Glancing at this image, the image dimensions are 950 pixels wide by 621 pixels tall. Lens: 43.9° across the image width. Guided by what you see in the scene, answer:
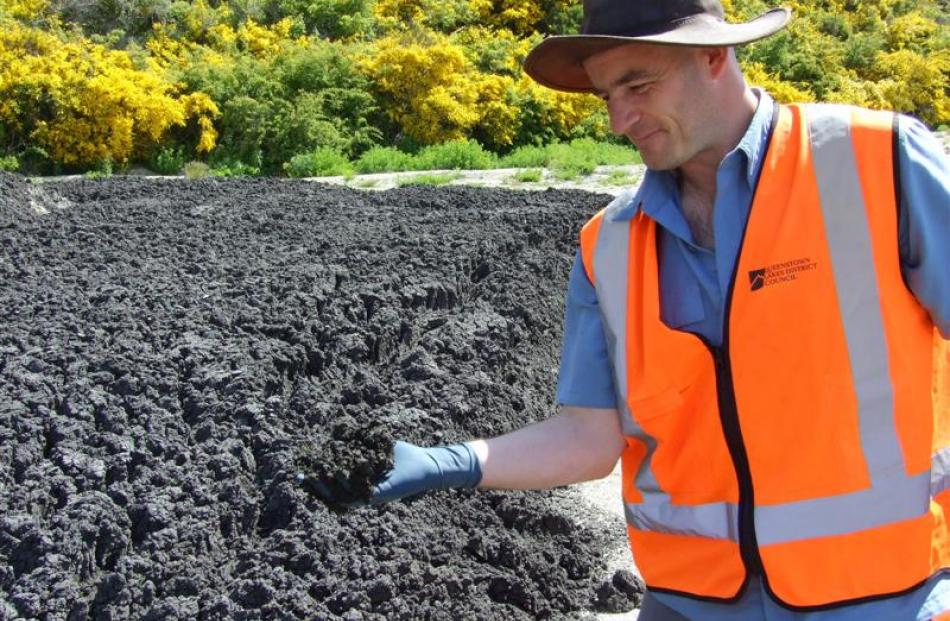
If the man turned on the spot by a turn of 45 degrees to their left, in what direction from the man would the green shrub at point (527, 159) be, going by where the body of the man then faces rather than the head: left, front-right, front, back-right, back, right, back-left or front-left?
back

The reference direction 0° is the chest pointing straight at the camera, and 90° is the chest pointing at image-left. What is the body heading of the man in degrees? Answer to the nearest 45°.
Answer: approximately 45°

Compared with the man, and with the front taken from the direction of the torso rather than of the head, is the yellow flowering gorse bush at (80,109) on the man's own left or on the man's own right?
on the man's own right

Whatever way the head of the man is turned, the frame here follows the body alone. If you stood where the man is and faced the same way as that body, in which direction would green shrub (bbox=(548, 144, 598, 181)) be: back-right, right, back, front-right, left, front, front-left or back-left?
back-right

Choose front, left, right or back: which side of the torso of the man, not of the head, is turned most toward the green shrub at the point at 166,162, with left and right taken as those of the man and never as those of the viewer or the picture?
right

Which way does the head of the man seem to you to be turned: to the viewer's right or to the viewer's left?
to the viewer's left

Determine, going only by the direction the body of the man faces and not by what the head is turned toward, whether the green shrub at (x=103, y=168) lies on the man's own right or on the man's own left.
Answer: on the man's own right

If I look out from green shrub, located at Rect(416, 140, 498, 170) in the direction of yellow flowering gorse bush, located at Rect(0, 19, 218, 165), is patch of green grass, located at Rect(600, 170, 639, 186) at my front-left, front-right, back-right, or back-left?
back-left

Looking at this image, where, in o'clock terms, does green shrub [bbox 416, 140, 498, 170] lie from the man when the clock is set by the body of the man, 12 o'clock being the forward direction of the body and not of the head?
The green shrub is roughly at 4 o'clock from the man.

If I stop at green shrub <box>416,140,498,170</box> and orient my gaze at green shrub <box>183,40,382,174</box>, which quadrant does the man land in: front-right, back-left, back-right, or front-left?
back-left

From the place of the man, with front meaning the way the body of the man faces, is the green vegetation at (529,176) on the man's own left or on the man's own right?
on the man's own right
